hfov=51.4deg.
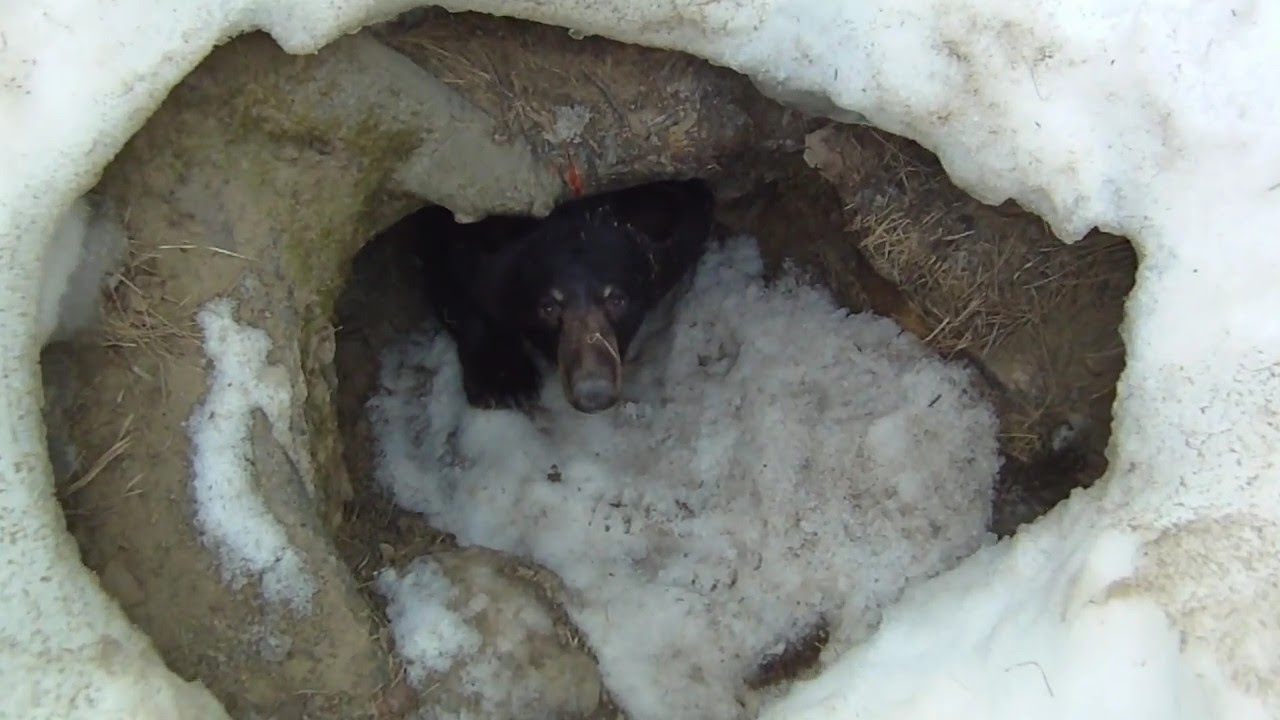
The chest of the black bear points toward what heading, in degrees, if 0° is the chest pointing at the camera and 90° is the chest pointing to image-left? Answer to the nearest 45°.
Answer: approximately 0°
